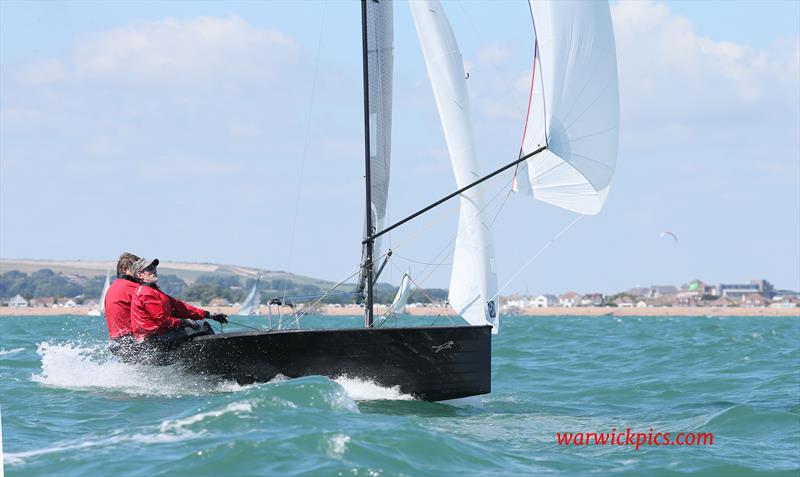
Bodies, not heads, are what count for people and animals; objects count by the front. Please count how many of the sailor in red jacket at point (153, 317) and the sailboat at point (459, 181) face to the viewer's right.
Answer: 2

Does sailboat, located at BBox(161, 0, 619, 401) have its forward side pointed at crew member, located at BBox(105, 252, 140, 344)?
no

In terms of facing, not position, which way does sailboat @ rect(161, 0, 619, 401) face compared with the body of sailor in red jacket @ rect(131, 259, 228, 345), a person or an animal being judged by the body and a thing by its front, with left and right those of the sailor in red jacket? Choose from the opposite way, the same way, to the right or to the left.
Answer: the same way

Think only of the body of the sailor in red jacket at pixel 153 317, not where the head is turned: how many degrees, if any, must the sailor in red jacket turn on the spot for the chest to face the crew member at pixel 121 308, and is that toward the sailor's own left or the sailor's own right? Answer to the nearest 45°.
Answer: approximately 135° to the sailor's own left

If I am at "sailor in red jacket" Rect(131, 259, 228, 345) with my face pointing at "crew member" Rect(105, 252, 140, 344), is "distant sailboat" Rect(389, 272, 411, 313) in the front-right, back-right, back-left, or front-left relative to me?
front-right

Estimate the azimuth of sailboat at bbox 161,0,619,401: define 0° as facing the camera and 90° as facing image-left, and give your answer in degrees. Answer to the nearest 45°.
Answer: approximately 270°

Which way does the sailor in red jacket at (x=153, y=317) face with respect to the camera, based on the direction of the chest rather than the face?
to the viewer's right
